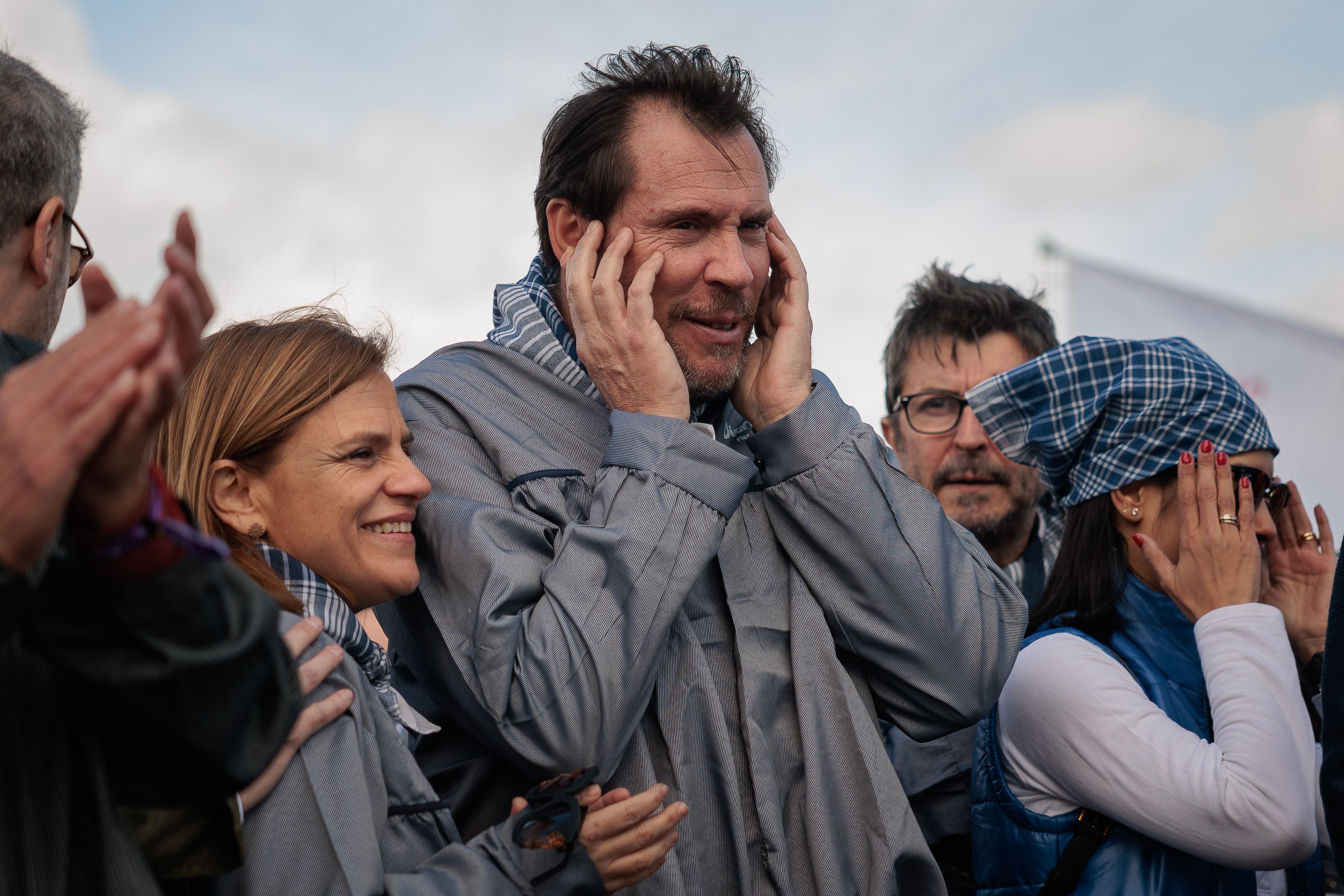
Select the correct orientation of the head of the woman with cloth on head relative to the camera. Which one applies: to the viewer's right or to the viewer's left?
to the viewer's right

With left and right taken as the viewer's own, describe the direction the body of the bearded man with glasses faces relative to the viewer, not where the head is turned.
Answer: facing the viewer

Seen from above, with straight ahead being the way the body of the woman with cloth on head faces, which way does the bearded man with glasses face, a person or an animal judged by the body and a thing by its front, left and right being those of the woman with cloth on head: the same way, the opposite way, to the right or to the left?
to the right

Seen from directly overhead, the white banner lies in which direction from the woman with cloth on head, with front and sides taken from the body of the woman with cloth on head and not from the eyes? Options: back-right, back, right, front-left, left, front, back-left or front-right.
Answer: left

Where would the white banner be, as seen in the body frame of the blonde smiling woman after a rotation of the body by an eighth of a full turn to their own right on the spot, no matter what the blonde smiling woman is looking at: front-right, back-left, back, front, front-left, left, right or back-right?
left

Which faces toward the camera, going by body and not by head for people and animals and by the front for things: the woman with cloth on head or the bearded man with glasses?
the bearded man with glasses

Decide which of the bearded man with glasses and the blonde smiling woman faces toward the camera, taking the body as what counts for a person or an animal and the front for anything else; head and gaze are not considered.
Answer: the bearded man with glasses

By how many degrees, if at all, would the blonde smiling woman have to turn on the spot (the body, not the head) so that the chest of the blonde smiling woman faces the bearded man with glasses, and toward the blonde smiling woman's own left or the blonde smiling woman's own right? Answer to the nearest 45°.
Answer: approximately 45° to the blonde smiling woman's own left

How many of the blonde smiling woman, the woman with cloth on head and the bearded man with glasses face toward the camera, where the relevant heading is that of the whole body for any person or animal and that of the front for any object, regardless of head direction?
1

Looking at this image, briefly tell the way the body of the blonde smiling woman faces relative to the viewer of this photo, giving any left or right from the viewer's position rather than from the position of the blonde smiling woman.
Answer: facing to the right of the viewer

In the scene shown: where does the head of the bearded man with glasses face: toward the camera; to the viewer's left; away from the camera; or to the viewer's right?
toward the camera

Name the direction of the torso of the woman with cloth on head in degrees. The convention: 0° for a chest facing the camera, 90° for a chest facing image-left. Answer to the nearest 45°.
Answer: approximately 270°

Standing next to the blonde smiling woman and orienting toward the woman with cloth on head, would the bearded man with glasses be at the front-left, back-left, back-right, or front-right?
front-left

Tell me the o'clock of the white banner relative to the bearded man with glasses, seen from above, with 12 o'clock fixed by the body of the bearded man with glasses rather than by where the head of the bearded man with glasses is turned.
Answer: The white banner is roughly at 7 o'clock from the bearded man with glasses.

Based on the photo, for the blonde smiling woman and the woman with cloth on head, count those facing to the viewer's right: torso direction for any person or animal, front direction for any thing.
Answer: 2
